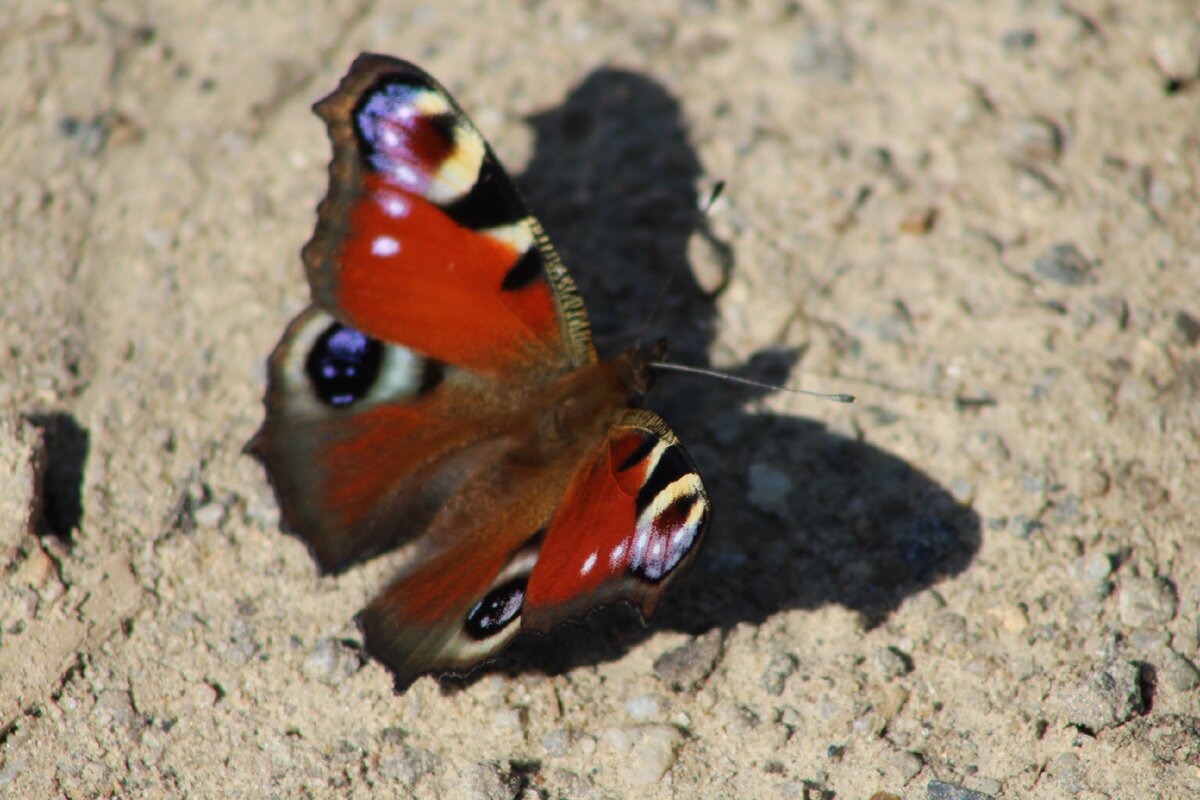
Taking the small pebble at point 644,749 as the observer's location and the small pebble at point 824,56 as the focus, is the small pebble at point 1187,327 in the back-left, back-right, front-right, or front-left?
front-right

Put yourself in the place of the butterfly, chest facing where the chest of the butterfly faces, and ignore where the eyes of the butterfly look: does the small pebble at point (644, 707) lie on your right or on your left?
on your right

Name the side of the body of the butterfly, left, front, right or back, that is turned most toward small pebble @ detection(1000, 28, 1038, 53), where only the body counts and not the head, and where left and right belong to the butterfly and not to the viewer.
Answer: front

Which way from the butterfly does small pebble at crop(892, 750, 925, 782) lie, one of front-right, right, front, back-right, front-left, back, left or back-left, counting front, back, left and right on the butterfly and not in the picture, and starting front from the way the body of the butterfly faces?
right

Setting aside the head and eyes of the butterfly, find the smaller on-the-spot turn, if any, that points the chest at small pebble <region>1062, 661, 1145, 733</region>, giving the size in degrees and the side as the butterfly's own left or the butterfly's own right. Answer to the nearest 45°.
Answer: approximately 90° to the butterfly's own right

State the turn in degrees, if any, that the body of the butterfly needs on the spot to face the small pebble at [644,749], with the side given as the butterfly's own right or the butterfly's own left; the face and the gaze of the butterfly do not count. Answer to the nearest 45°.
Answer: approximately 90° to the butterfly's own right

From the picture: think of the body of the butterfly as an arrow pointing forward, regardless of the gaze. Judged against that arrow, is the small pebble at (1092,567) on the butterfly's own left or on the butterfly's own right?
on the butterfly's own right

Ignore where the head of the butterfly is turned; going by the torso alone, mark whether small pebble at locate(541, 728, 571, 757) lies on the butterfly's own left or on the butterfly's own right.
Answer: on the butterfly's own right

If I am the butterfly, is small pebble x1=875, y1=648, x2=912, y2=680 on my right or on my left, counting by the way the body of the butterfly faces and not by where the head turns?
on my right

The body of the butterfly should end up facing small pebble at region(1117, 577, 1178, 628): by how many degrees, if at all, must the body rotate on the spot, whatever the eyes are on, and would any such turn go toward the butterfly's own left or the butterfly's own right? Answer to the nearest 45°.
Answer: approximately 45° to the butterfly's own right

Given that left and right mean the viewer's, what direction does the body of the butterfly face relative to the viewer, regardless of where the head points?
facing away from the viewer and to the right of the viewer

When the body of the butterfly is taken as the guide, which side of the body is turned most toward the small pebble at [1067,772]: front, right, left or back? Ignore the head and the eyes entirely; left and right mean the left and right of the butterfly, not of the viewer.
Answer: right

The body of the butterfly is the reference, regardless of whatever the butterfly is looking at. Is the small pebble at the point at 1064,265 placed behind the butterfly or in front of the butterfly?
in front

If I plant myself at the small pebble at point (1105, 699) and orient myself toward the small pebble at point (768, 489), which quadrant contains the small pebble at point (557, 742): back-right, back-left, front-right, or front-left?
front-left

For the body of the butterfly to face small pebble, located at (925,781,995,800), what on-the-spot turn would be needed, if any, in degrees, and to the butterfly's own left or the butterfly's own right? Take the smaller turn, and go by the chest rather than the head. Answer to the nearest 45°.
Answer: approximately 90° to the butterfly's own right
